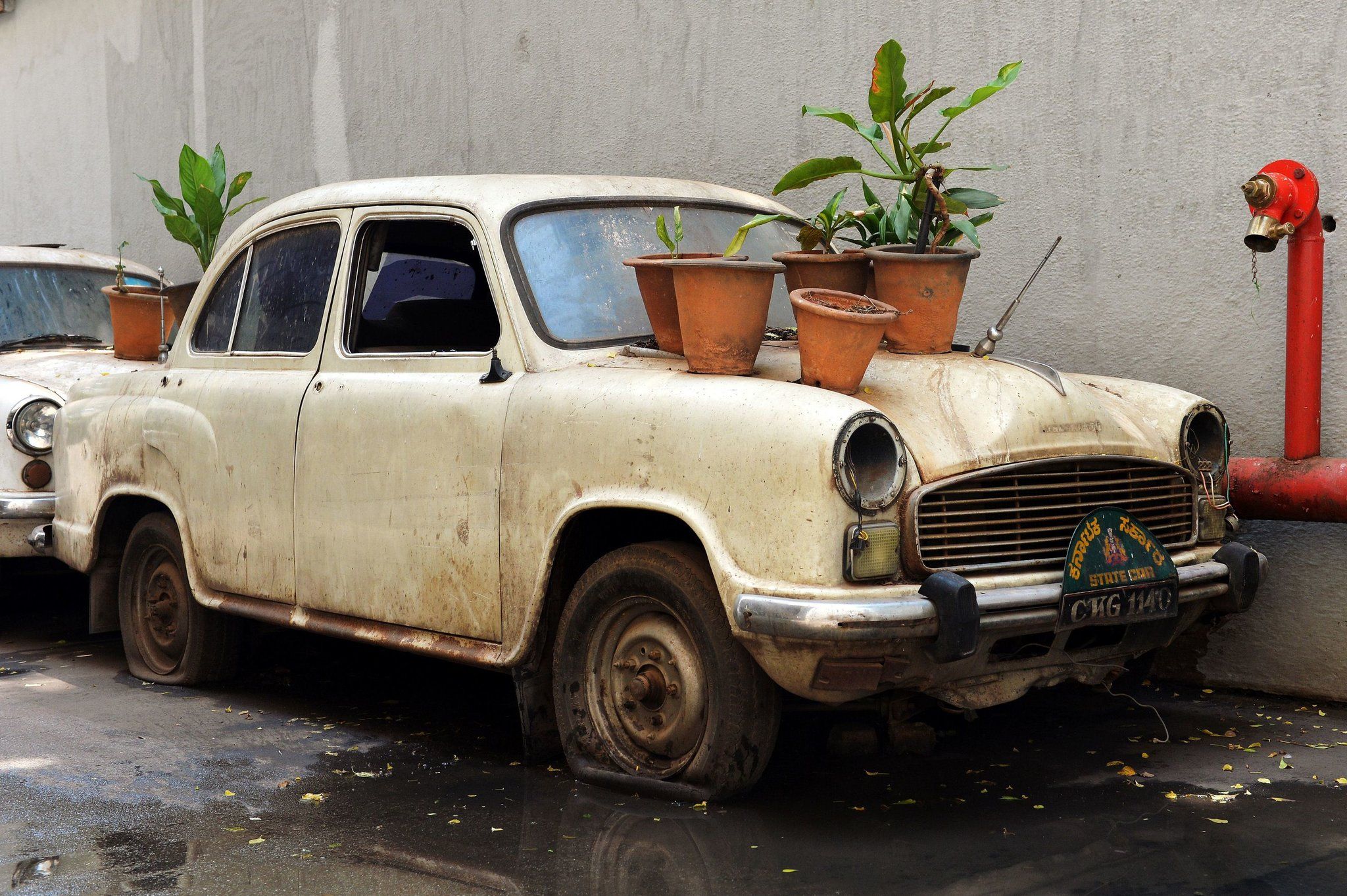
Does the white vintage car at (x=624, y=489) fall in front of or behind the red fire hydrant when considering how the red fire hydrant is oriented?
in front

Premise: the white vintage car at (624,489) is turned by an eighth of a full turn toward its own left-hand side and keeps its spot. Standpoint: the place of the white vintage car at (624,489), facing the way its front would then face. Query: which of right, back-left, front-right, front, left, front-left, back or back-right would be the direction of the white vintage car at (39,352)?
back-left

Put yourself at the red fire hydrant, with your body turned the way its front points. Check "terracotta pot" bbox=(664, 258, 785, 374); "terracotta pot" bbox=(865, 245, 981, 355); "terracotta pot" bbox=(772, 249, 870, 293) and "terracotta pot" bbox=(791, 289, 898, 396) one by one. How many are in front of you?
4

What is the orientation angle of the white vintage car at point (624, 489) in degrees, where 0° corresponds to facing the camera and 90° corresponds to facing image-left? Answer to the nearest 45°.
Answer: approximately 315°

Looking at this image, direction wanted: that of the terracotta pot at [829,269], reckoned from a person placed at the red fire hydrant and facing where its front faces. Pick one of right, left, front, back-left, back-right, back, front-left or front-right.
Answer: front

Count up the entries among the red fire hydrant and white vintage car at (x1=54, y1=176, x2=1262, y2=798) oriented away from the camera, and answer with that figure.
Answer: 0

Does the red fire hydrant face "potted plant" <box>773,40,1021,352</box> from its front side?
yes

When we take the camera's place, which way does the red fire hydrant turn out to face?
facing the viewer and to the left of the viewer

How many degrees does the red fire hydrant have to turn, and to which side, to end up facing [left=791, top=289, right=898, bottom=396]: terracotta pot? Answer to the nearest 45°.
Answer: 0° — it already faces it

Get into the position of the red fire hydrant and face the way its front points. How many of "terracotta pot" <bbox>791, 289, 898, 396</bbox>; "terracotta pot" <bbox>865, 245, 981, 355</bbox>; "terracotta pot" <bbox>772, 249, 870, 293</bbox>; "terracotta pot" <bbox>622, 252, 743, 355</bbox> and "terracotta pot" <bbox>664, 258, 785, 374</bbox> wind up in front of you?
5
